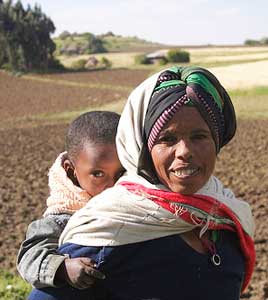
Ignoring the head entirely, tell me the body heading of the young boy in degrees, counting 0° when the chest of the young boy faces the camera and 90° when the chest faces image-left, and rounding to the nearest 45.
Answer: approximately 315°
